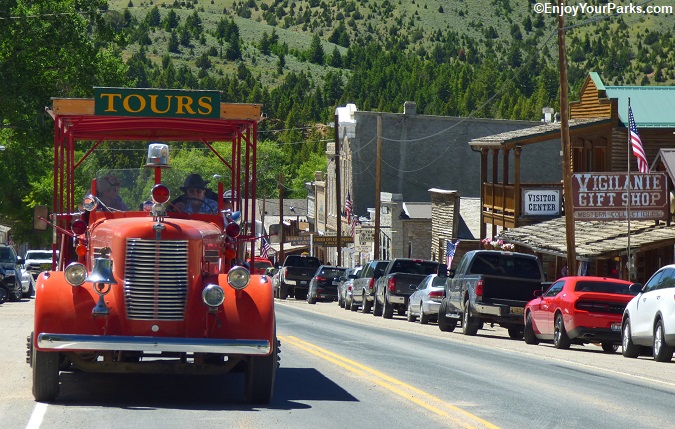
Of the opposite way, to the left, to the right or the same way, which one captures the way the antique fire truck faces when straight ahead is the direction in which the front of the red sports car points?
the opposite way

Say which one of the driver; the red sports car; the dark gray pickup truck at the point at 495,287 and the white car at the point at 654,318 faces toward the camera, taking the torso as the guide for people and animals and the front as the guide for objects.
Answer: the driver

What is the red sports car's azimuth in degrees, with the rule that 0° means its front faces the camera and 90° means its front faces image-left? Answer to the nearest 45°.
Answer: approximately 135°

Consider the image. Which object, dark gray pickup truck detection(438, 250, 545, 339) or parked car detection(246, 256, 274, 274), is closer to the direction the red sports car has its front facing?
the dark gray pickup truck

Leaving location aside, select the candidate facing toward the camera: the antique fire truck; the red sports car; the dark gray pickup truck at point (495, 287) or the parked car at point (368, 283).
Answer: the antique fire truck

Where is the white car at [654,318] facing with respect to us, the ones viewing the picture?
facing away from the viewer and to the left of the viewer

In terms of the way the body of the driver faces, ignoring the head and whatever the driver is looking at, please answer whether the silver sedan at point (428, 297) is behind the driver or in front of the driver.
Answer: behind
